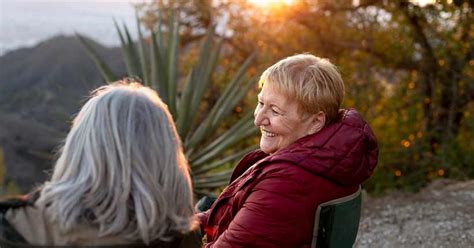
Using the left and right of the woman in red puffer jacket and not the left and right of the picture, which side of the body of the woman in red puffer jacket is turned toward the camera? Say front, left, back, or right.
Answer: left

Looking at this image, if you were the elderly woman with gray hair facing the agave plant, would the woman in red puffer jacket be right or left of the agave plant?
right

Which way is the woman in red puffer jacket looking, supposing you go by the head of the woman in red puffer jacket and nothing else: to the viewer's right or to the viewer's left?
to the viewer's left

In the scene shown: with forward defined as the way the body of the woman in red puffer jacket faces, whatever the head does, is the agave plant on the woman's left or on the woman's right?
on the woman's right

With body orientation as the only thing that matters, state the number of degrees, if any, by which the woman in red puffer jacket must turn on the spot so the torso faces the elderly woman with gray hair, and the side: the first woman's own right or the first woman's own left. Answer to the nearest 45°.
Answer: approximately 45° to the first woman's own left
